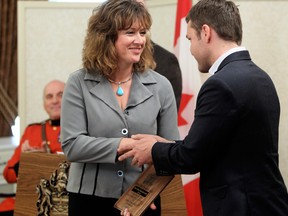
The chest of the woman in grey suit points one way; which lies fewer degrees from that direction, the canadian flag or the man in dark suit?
the man in dark suit

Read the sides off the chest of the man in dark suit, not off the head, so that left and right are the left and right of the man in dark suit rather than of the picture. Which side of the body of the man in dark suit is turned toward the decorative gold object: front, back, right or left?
front

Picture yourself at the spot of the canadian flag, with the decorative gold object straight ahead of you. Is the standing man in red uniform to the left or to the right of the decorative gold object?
right

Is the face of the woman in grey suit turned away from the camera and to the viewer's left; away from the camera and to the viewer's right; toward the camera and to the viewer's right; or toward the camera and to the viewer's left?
toward the camera and to the viewer's right

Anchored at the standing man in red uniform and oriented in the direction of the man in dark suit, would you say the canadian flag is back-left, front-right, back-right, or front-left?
front-left

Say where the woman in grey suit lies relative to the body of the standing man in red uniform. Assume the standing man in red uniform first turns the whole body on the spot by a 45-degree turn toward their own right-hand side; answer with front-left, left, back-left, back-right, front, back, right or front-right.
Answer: front-left

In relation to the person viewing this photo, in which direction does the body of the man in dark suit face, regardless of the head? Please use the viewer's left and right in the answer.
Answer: facing away from the viewer and to the left of the viewer

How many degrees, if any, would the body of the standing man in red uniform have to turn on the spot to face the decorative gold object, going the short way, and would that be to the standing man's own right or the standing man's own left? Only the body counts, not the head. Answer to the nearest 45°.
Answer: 0° — they already face it

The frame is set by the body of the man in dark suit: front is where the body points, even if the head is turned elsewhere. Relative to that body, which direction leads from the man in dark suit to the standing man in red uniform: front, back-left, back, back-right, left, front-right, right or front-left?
front

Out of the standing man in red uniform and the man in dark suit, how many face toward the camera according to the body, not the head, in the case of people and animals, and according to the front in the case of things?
1

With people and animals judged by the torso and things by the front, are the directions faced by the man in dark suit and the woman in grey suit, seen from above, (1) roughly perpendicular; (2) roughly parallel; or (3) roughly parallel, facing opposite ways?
roughly parallel, facing opposite ways

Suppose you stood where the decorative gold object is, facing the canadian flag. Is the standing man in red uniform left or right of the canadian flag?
left

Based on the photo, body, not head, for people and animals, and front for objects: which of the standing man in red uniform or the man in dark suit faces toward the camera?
the standing man in red uniform

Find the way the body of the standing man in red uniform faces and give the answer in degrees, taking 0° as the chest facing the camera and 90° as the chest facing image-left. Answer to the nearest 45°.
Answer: approximately 0°
